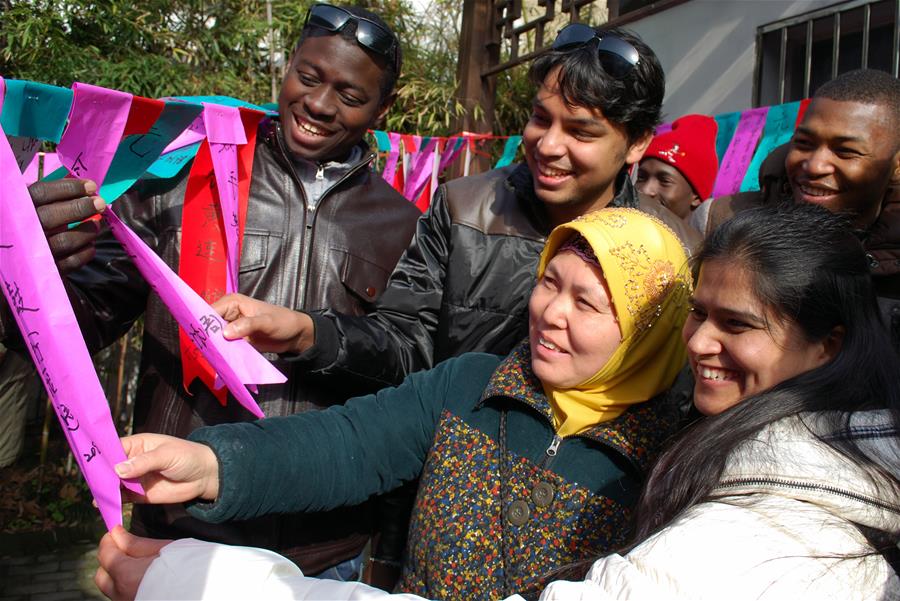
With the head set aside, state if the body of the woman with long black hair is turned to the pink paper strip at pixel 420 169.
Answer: no

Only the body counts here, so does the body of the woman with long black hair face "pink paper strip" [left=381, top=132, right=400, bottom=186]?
no

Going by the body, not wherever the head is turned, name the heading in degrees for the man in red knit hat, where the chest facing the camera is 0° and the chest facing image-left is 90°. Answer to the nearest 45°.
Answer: approximately 45°

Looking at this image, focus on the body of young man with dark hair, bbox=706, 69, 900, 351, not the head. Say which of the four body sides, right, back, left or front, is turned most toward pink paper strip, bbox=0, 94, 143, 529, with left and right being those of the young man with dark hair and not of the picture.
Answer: front

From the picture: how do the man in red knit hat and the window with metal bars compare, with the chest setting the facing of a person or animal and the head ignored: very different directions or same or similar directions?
same or similar directions

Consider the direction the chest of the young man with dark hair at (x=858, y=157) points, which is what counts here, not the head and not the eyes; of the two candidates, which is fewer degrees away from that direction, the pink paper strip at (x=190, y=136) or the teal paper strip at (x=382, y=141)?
the pink paper strip

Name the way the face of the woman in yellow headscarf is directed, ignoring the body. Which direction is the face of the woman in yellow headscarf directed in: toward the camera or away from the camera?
toward the camera

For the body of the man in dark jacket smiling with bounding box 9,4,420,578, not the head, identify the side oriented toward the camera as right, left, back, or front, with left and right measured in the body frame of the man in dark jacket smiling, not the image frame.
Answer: front

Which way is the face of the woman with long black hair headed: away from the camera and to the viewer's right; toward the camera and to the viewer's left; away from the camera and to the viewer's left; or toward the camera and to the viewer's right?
toward the camera and to the viewer's left

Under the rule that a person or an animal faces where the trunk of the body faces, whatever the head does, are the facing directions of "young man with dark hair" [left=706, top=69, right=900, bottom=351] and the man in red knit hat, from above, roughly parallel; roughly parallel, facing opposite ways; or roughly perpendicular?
roughly parallel

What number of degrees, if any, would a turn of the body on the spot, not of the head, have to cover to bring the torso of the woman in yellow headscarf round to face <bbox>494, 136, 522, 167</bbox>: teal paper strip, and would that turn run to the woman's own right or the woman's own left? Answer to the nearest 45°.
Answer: approximately 135° to the woman's own right

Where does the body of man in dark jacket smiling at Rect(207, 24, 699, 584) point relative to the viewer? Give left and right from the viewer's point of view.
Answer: facing the viewer and to the left of the viewer

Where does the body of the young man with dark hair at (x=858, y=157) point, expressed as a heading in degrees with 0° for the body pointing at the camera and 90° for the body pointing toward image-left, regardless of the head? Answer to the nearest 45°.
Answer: approximately 45°

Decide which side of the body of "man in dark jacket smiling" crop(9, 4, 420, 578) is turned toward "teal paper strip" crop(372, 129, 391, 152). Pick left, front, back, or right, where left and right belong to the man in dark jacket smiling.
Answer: back
